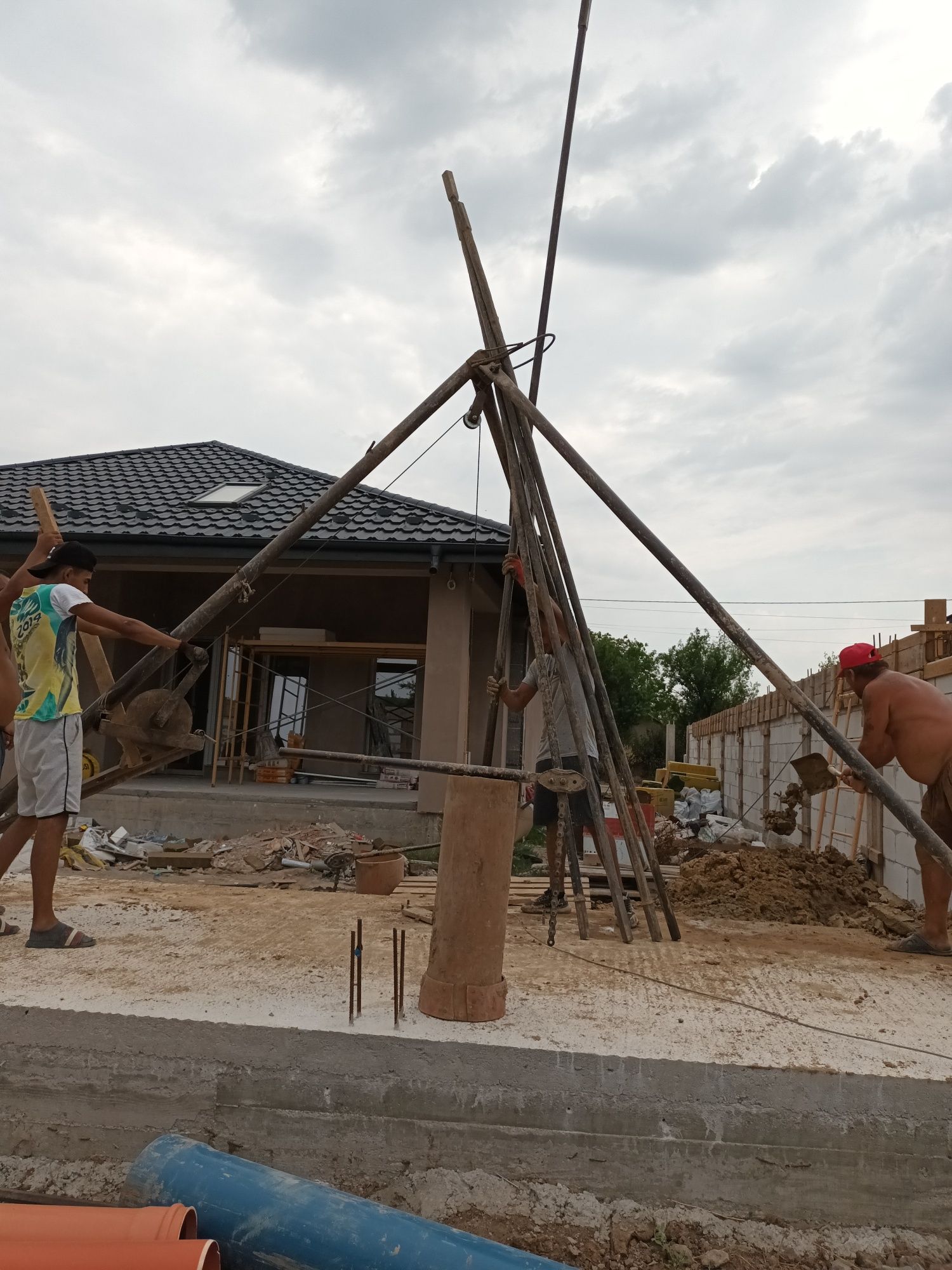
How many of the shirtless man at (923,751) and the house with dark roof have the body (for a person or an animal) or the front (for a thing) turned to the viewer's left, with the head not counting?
1

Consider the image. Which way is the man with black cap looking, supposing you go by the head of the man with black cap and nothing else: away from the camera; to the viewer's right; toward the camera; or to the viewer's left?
to the viewer's right

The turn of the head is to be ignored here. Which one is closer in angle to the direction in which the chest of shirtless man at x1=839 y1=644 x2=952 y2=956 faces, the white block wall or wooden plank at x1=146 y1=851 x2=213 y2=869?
the wooden plank

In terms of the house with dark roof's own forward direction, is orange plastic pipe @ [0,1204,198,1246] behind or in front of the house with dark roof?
in front

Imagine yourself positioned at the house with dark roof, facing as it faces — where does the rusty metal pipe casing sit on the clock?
The rusty metal pipe casing is roughly at 12 o'clock from the house with dark roof.

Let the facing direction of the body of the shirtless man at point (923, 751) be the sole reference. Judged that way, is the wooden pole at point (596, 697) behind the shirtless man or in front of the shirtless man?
in front

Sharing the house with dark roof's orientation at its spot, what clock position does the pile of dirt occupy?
The pile of dirt is roughly at 11 o'clock from the house with dark roof.

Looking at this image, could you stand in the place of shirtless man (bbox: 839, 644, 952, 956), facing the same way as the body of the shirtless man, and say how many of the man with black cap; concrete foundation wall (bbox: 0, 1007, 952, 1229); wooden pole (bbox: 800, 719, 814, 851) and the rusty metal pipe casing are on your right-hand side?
1

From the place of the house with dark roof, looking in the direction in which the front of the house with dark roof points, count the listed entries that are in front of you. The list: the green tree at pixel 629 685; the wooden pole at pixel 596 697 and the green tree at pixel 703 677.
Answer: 1

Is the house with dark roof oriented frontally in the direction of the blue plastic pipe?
yes

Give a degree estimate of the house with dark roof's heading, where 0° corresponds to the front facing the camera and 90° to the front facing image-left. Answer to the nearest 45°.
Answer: approximately 0°

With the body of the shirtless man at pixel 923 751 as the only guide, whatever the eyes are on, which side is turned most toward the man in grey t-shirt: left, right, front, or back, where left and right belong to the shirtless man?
front

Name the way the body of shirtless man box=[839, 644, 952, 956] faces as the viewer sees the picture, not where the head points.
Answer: to the viewer's left
